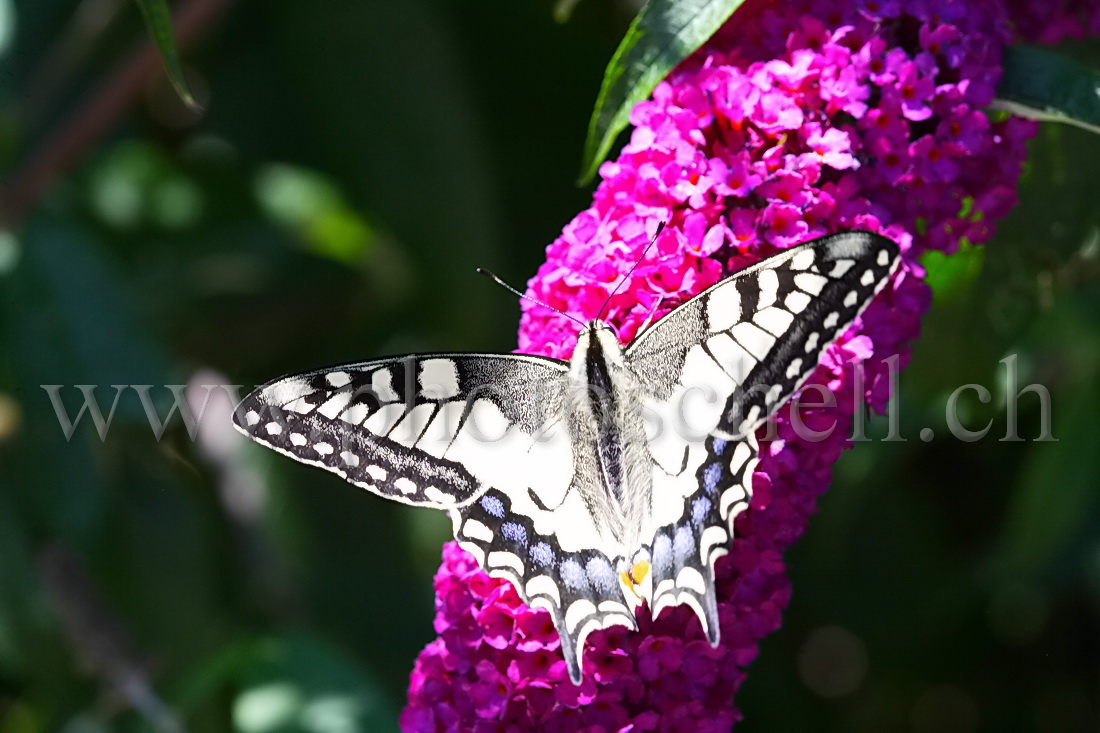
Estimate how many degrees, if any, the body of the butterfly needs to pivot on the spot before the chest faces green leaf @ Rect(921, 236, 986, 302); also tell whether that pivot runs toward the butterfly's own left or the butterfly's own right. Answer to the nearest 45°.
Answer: approximately 45° to the butterfly's own right

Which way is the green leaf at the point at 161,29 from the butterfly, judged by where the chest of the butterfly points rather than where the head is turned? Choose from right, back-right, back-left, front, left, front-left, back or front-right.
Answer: left

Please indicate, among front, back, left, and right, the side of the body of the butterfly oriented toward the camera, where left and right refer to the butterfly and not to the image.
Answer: back
